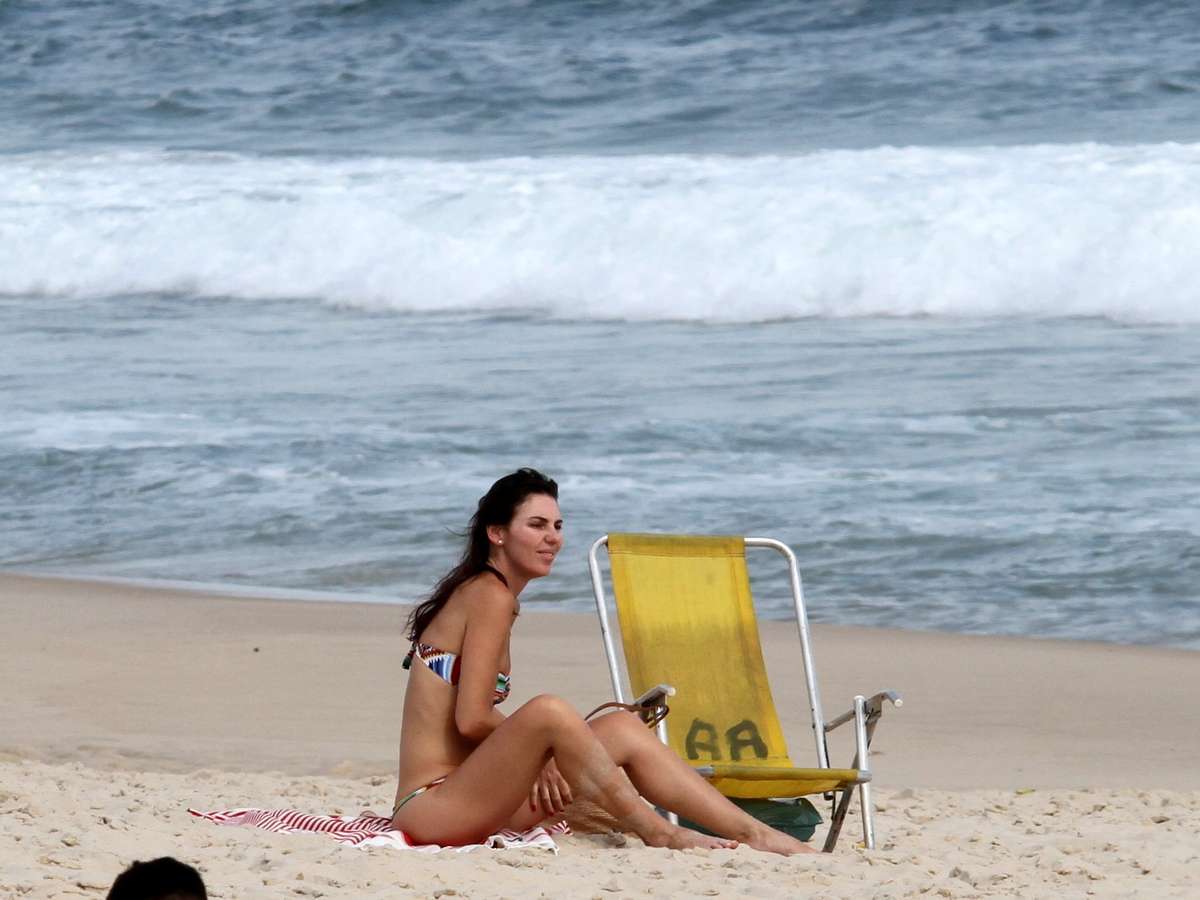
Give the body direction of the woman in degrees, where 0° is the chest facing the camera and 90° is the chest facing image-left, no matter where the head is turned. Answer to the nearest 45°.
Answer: approximately 270°

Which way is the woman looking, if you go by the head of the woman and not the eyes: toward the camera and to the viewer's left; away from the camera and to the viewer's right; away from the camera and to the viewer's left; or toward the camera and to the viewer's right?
toward the camera and to the viewer's right

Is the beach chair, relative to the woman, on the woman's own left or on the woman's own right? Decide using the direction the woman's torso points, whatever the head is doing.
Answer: on the woman's own left

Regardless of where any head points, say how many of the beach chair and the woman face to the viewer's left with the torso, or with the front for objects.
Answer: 0

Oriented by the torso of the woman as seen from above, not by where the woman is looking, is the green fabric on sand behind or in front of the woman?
in front

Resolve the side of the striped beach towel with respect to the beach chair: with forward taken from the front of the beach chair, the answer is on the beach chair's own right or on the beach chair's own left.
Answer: on the beach chair's own right

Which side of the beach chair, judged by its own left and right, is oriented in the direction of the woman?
right
